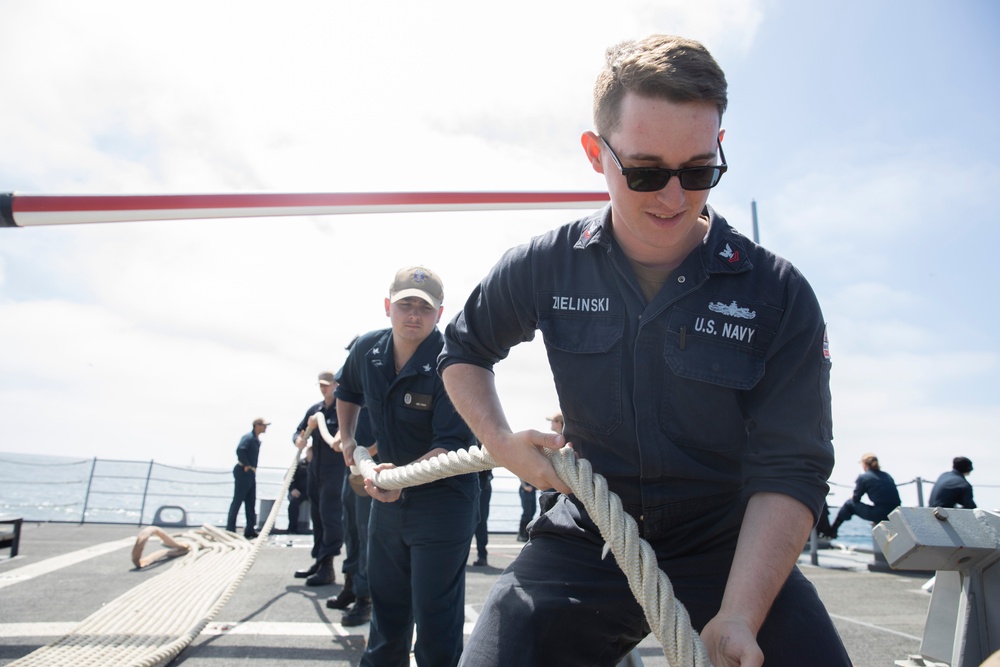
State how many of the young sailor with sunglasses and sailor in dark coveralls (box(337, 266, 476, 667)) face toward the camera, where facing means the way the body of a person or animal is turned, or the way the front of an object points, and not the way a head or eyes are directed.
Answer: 2

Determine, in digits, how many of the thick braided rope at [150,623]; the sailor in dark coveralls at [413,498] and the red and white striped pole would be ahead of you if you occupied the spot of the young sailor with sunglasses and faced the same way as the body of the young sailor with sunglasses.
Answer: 0

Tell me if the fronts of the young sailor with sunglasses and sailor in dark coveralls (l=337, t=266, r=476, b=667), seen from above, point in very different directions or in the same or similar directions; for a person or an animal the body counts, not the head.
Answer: same or similar directions

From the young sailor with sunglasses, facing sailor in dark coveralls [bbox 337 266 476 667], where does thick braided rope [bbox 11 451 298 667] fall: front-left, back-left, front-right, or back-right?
front-left

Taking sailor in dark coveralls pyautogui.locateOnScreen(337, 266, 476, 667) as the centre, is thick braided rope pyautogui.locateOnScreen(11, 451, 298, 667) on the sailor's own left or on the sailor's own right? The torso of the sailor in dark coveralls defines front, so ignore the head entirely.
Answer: on the sailor's own right

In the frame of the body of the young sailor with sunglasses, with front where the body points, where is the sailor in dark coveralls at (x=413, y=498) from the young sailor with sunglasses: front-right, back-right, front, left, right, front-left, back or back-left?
back-right

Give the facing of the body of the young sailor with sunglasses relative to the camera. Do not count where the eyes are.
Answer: toward the camera

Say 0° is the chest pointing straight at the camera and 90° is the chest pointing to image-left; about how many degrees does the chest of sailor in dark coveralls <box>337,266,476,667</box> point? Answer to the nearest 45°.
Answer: approximately 0°

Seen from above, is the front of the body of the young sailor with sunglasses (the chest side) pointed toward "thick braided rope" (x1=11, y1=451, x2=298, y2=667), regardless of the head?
no

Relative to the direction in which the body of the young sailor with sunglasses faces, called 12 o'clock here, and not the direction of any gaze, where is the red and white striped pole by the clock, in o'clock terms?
The red and white striped pole is roughly at 4 o'clock from the young sailor with sunglasses.
